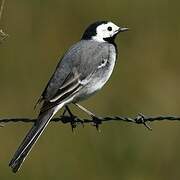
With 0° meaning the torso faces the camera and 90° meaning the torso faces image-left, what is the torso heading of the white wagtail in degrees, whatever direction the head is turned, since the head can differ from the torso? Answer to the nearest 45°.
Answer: approximately 270°
